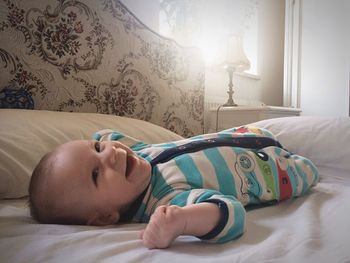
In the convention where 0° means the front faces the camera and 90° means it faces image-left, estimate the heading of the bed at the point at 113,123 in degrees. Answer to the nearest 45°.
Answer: approximately 315°

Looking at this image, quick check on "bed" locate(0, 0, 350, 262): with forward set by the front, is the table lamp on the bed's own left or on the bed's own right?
on the bed's own left

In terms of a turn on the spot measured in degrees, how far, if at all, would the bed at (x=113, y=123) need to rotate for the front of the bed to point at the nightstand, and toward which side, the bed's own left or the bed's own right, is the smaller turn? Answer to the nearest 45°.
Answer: approximately 90° to the bed's own left
